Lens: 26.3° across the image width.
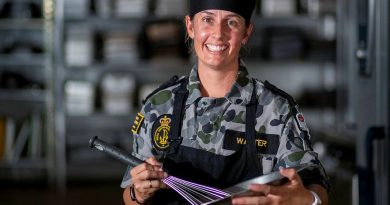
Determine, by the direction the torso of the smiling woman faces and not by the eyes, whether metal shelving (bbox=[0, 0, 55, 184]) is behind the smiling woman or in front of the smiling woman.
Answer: behind

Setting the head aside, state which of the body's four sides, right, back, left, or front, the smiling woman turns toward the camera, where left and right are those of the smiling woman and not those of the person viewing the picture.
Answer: front
